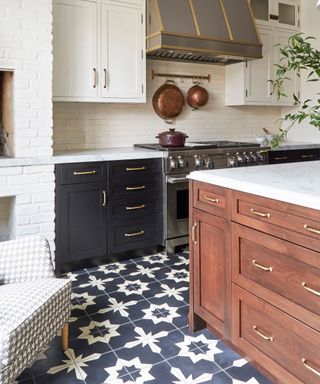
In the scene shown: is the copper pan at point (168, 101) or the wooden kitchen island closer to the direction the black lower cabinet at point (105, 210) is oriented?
the wooden kitchen island

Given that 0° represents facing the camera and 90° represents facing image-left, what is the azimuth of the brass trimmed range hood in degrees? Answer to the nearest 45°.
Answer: approximately 315°

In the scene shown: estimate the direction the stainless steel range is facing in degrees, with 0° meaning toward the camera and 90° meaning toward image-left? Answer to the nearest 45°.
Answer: approximately 315°

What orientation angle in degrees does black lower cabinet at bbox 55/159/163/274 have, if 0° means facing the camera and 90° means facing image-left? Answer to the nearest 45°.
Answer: approximately 315°

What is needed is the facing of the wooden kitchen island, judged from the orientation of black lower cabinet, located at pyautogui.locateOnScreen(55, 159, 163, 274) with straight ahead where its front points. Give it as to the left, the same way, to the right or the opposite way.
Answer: to the right

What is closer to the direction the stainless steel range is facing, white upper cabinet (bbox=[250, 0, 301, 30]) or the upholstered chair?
the upholstered chair

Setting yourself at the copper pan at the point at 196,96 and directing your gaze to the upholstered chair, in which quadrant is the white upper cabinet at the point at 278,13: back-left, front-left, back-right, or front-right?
back-left

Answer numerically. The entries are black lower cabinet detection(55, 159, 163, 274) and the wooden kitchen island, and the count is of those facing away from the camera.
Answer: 0

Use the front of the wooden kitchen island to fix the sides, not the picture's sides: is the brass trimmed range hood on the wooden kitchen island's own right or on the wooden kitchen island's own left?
on the wooden kitchen island's own right

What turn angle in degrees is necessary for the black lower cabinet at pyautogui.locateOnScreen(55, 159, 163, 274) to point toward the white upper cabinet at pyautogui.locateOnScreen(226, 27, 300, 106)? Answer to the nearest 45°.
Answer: approximately 90° to its left

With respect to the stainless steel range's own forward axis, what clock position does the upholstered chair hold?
The upholstered chair is roughly at 2 o'clock from the stainless steel range.

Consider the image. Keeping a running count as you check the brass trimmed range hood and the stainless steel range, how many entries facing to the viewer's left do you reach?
0

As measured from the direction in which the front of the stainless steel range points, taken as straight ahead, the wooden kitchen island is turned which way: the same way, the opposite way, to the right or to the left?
to the right
